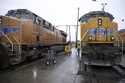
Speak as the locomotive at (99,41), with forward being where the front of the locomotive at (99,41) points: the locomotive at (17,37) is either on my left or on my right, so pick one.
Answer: on my right

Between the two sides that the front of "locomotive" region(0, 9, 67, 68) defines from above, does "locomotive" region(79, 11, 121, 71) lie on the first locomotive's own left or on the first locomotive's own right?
on the first locomotive's own left

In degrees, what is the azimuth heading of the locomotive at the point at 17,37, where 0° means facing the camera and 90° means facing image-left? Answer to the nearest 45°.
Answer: approximately 45°

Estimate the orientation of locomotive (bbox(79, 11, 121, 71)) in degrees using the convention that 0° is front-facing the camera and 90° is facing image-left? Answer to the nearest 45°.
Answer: approximately 0°
